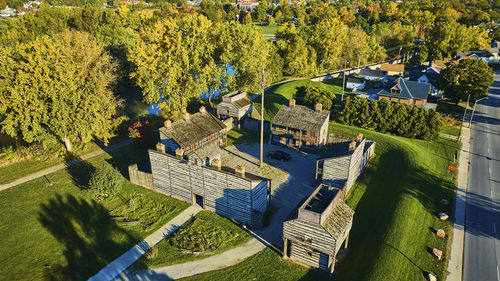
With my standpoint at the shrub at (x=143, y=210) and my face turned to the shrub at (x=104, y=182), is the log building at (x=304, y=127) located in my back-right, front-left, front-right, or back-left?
back-right

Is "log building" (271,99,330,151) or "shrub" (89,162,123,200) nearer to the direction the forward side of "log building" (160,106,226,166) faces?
the log building

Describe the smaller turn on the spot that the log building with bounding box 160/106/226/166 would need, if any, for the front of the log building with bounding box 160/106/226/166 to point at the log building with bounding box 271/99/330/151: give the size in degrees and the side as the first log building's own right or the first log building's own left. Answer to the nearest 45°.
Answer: approximately 45° to the first log building's own left

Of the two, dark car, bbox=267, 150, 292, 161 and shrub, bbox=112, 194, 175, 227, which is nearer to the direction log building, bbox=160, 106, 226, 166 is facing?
the dark car

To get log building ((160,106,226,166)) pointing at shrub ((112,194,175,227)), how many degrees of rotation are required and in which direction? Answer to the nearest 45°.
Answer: approximately 90° to its right

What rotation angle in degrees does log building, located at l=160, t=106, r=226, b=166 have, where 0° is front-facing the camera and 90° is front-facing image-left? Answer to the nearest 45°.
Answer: approximately 315°

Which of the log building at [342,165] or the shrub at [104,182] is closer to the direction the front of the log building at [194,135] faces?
the log building

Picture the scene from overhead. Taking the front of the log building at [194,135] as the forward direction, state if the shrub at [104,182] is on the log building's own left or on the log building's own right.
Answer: on the log building's own right
